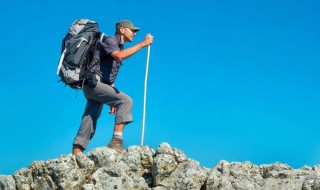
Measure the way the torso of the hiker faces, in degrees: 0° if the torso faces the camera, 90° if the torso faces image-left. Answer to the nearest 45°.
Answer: approximately 270°

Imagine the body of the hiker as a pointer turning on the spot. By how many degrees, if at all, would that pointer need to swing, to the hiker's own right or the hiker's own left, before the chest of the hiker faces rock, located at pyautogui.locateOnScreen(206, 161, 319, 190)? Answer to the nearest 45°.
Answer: approximately 45° to the hiker's own right
